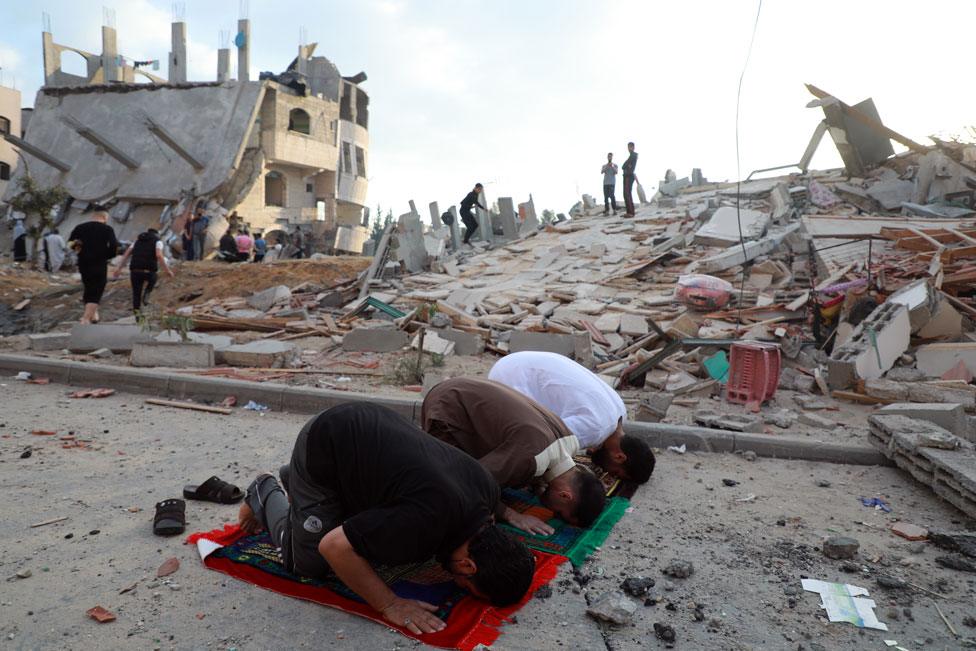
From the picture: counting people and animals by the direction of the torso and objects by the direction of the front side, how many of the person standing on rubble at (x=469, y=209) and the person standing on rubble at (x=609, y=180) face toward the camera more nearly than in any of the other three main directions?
1

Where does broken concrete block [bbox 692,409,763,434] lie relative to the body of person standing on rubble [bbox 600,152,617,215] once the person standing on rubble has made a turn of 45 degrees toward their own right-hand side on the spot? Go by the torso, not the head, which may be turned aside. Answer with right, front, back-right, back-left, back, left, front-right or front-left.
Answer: front-left

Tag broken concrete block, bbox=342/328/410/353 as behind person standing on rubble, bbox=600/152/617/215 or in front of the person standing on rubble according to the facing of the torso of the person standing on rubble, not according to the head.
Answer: in front

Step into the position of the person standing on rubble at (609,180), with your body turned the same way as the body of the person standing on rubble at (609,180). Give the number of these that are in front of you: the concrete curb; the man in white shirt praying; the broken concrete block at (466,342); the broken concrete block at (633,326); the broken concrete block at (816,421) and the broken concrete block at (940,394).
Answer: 6

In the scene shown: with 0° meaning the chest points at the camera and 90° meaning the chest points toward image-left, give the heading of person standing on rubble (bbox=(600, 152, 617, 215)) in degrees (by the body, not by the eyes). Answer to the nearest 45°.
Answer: approximately 0°
